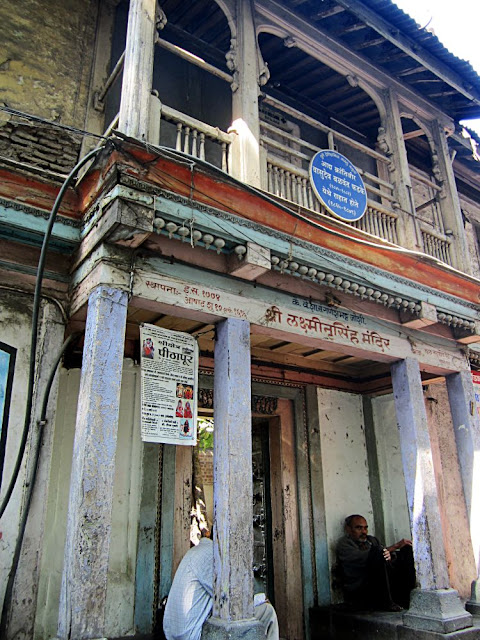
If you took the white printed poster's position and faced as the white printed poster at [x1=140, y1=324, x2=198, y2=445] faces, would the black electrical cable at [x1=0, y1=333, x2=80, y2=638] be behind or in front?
behind

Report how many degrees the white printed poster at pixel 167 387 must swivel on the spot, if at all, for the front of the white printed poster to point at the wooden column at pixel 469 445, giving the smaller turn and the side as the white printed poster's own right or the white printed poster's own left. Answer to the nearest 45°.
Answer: approximately 90° to the white printed poster's own left

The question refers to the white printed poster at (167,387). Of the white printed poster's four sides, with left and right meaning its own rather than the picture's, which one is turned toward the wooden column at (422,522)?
left
